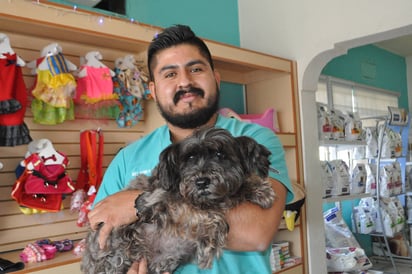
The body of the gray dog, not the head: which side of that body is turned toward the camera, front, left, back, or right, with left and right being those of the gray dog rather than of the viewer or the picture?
front

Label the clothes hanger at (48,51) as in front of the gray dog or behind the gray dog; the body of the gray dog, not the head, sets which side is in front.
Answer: behind

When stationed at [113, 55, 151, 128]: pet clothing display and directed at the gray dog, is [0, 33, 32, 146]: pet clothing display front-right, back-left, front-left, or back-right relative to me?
front-right

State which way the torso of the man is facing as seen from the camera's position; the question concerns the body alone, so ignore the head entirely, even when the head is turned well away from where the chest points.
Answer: toward the camera

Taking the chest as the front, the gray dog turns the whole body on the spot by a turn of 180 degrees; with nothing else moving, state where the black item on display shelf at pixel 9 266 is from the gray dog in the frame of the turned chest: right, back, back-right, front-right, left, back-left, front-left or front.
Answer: front-left

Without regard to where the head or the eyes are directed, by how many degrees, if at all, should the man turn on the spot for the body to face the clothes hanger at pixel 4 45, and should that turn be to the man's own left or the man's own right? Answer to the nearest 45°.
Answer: approximately 135° to the man's own right

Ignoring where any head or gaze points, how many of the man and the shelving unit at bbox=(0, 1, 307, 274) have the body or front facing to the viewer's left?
0

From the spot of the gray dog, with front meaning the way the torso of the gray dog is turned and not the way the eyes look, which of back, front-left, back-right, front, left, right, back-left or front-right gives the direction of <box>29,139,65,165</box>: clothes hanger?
back-right

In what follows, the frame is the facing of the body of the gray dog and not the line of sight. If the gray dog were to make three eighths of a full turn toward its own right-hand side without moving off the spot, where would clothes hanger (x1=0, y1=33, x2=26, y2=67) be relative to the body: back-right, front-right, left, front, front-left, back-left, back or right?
front

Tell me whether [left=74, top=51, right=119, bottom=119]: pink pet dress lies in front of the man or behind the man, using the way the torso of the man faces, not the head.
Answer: behind

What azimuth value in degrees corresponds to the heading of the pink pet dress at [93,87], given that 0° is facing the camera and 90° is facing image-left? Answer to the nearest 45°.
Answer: approximately 315°

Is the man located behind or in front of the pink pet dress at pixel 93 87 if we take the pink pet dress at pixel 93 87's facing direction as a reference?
in front

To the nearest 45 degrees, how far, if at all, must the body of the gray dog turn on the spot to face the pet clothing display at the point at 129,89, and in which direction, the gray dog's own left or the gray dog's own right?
approximately 180°

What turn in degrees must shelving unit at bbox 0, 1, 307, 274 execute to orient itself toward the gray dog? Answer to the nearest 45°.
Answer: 0° — it already faces it
